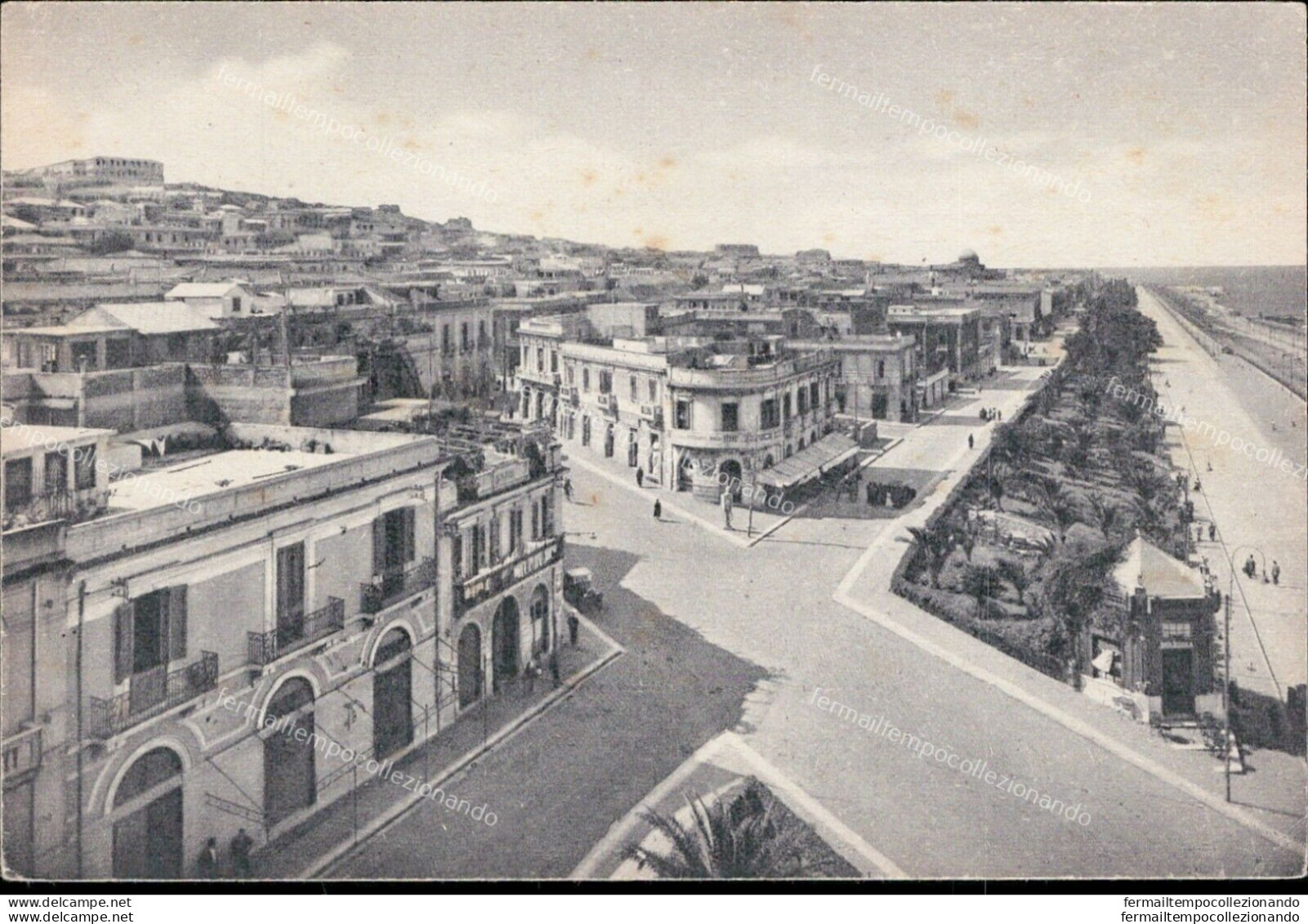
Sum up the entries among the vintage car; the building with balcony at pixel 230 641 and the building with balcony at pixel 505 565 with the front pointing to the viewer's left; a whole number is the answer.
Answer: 0

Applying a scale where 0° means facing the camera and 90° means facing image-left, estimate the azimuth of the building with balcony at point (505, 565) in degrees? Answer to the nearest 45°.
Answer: approximately 315°

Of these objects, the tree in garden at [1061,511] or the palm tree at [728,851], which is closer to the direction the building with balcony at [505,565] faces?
the palm tree

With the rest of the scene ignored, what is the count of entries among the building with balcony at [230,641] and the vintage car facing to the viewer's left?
0

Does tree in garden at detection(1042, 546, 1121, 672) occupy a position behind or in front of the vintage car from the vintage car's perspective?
in front

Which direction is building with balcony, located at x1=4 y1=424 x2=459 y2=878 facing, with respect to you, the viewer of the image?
facing the viewer and to the right of the viewer

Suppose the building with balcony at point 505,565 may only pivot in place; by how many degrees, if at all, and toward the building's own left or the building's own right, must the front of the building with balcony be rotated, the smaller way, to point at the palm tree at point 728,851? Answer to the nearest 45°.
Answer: approximately 45° to the building's own right

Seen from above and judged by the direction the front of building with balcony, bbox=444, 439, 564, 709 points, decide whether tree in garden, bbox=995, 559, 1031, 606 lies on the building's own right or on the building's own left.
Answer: on the building's own left
